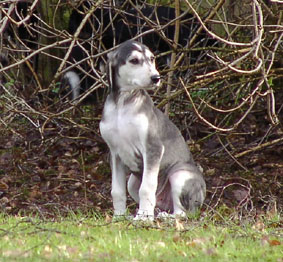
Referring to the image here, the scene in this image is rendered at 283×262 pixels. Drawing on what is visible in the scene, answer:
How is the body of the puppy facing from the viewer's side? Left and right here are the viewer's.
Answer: facing the viewer and to the left of the viewer
